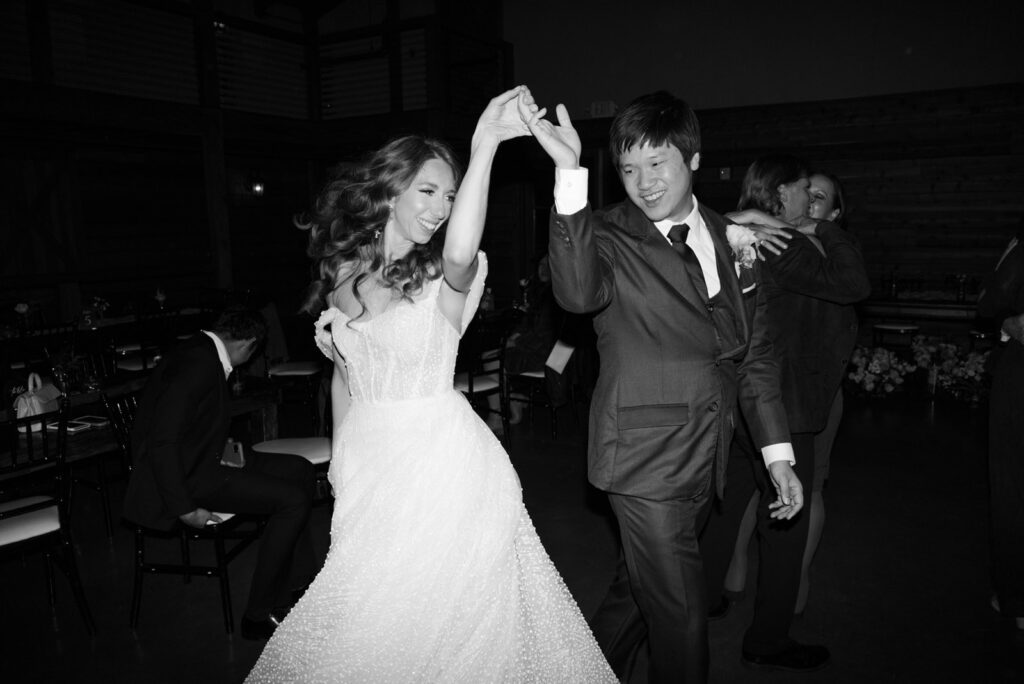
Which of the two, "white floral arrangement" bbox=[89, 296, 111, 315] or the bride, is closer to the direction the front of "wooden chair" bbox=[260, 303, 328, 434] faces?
the bride

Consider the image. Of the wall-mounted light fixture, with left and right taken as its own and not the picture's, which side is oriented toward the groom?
front

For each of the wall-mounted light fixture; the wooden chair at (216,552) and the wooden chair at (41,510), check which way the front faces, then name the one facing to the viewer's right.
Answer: the wooden chair at (216,552)

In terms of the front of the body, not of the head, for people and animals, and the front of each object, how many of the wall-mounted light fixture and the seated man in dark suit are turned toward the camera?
1

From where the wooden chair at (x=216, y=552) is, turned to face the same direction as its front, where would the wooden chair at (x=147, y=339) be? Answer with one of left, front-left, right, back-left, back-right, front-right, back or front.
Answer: left

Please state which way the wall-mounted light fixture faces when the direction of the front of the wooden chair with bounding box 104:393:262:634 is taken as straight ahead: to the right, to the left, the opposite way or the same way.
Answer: to the right

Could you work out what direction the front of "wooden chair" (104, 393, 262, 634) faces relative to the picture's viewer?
facing to the right of the viewer

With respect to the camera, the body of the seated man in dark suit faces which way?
to the viewer's right

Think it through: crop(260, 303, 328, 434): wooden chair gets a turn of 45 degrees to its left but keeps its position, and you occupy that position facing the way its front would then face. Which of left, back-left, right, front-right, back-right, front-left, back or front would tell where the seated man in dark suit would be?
back-right

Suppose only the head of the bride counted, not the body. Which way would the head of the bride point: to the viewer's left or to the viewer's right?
to the viewer's right
